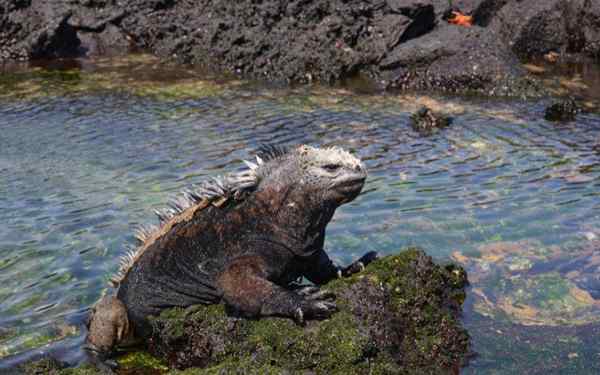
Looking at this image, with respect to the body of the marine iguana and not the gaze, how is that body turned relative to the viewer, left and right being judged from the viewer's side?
facing to the right of the viewer

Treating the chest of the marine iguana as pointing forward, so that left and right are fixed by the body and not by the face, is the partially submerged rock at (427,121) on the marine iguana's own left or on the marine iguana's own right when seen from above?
on the marine iguana's own left

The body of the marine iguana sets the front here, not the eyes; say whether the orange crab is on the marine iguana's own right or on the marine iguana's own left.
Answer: on the marine iguana's own left

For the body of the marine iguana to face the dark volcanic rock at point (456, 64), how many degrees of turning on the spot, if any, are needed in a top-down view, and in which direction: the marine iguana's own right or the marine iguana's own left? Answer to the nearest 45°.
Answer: approximately 45° to the marine iguana's own left

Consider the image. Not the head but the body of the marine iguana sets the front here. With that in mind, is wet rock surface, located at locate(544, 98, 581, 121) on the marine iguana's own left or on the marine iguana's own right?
on the marine iguana's own left
